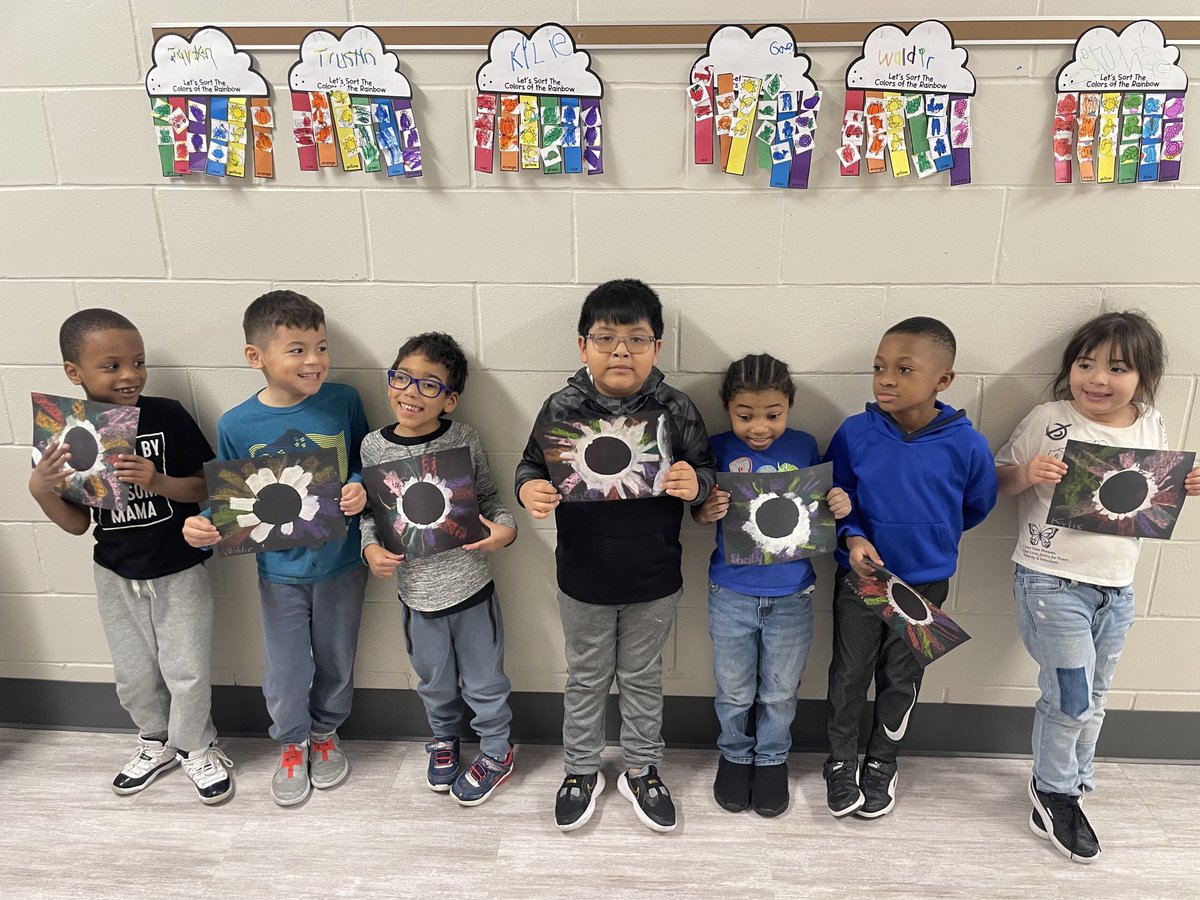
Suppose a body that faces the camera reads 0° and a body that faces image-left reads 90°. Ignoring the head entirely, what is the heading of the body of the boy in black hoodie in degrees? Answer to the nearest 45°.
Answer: approximately 0°

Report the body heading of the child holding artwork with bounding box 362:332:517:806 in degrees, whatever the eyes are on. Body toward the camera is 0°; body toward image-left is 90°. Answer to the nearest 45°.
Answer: approximately 0°

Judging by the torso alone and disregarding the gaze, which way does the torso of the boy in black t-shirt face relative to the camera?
toward the camera

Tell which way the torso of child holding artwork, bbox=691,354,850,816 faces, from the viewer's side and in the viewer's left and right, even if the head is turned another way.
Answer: facing the viewer

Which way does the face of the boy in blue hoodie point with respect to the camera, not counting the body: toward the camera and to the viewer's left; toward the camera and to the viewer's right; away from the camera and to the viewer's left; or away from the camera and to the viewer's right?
toward the camera and to the viewer's left

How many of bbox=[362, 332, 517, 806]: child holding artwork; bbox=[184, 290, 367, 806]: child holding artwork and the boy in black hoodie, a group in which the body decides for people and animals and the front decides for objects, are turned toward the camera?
3

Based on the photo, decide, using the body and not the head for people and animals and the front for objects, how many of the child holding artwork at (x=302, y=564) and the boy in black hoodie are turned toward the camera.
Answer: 2

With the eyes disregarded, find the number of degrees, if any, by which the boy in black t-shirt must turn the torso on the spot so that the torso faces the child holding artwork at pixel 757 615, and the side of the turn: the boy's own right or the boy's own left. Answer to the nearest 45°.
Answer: approximately 45° to the boy's own left

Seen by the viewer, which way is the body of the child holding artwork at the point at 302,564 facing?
toward the camera

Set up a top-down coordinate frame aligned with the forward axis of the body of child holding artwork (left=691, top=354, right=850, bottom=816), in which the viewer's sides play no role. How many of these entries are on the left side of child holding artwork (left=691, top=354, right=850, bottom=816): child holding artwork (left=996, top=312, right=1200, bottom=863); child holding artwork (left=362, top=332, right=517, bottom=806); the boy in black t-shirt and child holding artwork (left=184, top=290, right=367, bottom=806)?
1

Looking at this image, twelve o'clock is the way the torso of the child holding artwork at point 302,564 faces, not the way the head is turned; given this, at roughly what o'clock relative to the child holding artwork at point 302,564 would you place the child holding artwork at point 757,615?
the child holding artwork at point 757,615 is roughly at 10 o'clock from the child holding artwork at point 302,564.

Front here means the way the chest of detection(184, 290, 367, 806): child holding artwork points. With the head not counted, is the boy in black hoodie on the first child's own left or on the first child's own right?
on the first child's own left

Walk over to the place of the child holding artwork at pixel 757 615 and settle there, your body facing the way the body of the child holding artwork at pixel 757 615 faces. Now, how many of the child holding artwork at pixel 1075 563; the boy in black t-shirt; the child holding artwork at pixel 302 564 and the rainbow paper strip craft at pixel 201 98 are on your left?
1

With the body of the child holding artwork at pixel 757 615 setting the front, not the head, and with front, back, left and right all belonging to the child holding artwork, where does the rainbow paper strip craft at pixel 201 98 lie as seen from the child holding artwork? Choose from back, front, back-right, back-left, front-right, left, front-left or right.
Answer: right
